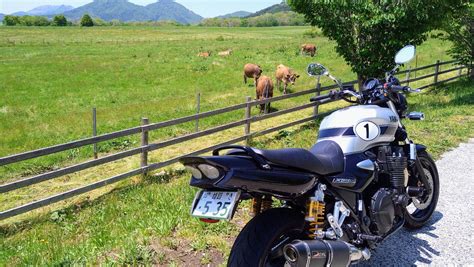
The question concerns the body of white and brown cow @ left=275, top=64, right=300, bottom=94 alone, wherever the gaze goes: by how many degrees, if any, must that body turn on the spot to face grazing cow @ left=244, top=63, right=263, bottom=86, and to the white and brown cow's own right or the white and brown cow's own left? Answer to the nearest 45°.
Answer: approximately 180°

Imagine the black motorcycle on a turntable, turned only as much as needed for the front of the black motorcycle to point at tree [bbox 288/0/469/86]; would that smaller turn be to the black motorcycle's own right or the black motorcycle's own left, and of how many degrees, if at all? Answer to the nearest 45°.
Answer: approximately 45° to the black motorcycle's own left

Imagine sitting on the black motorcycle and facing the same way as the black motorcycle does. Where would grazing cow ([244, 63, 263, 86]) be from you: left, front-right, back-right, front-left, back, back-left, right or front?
front-left

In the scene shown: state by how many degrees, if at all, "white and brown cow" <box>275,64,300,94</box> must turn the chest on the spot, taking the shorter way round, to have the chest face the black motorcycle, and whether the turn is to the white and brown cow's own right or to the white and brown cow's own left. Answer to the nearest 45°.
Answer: approximately 45° to the white and brown cow's own right

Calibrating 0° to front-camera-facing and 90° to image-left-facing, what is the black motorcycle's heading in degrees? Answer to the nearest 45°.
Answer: approximately 225°

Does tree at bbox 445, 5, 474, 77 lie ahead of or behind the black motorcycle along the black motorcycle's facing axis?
ahead

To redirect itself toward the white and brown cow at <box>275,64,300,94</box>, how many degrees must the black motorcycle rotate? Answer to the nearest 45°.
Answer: approximately 45° to its left

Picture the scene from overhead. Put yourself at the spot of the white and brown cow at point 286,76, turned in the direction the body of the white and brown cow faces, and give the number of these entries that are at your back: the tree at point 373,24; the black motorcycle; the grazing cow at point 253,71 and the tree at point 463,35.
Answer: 1

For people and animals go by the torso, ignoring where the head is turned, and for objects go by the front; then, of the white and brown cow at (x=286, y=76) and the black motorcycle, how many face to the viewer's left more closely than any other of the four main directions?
0
